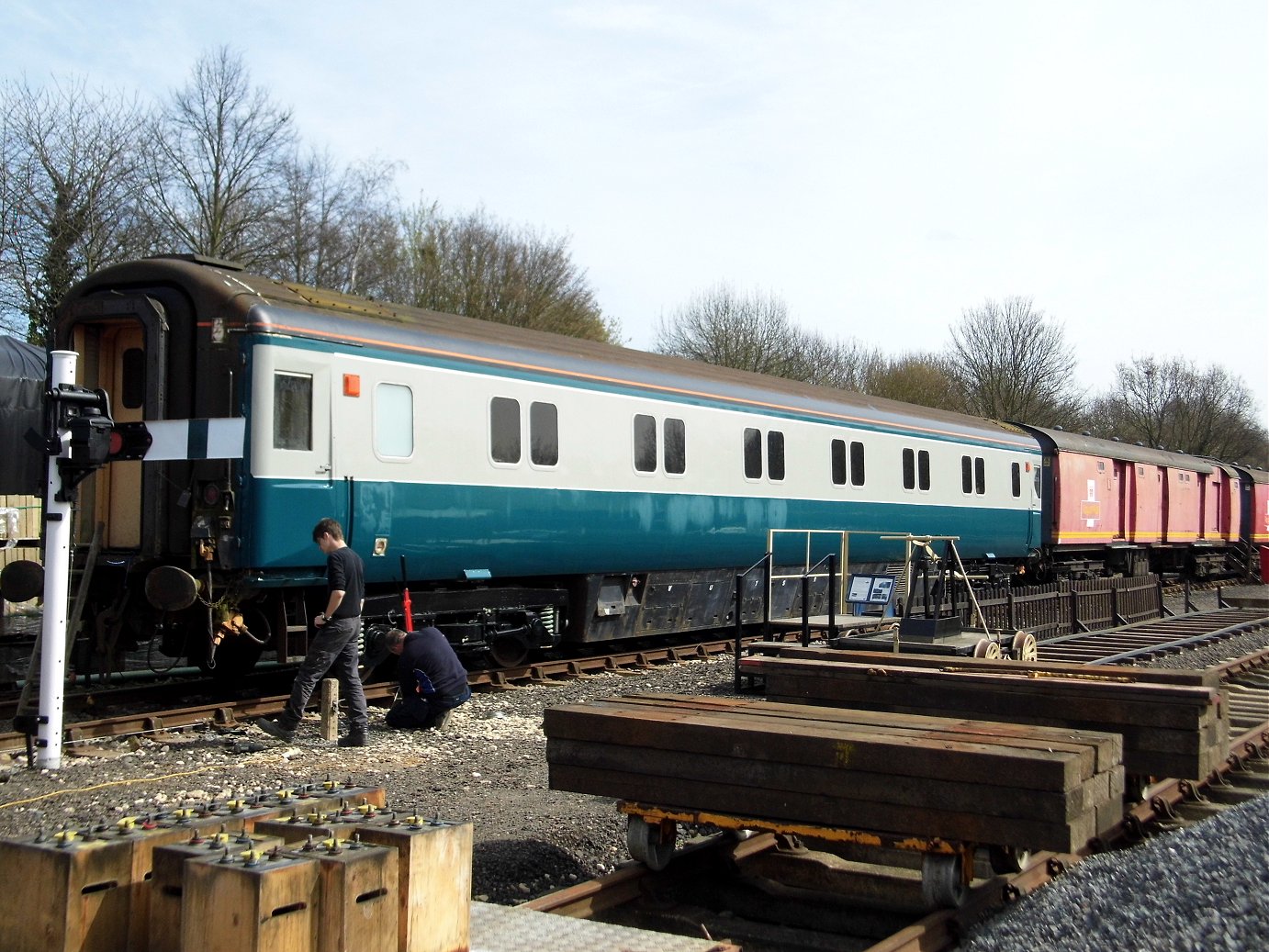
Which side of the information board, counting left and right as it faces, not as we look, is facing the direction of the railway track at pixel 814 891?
front

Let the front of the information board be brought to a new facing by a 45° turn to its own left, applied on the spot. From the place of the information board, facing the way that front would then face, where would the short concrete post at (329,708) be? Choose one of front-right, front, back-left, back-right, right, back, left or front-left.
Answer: right

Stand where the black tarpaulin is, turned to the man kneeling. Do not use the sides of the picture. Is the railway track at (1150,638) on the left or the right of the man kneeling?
left

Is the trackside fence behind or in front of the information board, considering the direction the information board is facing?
behind

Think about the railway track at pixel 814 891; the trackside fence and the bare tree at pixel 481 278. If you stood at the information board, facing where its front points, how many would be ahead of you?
1

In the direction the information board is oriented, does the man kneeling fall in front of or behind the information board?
in front

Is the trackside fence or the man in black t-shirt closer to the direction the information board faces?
the man in black t-shirt

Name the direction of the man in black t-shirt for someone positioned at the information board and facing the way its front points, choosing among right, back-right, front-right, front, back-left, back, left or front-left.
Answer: front-right

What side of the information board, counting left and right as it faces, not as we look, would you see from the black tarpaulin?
right

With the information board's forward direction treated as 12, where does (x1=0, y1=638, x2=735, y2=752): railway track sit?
The railway track is roughly at 2 o'clock from the information board.

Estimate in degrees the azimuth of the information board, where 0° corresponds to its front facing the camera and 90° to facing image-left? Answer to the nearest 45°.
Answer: approximately 0°
